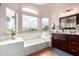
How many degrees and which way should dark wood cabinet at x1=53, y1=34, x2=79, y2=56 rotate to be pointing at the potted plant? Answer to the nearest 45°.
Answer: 0° — it already faces it

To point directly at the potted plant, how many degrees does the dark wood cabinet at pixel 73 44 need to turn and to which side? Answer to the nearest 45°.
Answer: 0° — it already faces it

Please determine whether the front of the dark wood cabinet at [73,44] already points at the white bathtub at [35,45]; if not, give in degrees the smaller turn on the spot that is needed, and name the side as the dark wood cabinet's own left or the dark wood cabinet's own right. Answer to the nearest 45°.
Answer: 0° — it already faces it

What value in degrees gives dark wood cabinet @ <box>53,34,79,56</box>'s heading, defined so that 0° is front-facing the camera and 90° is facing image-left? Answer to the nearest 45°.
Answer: approximately 45°
